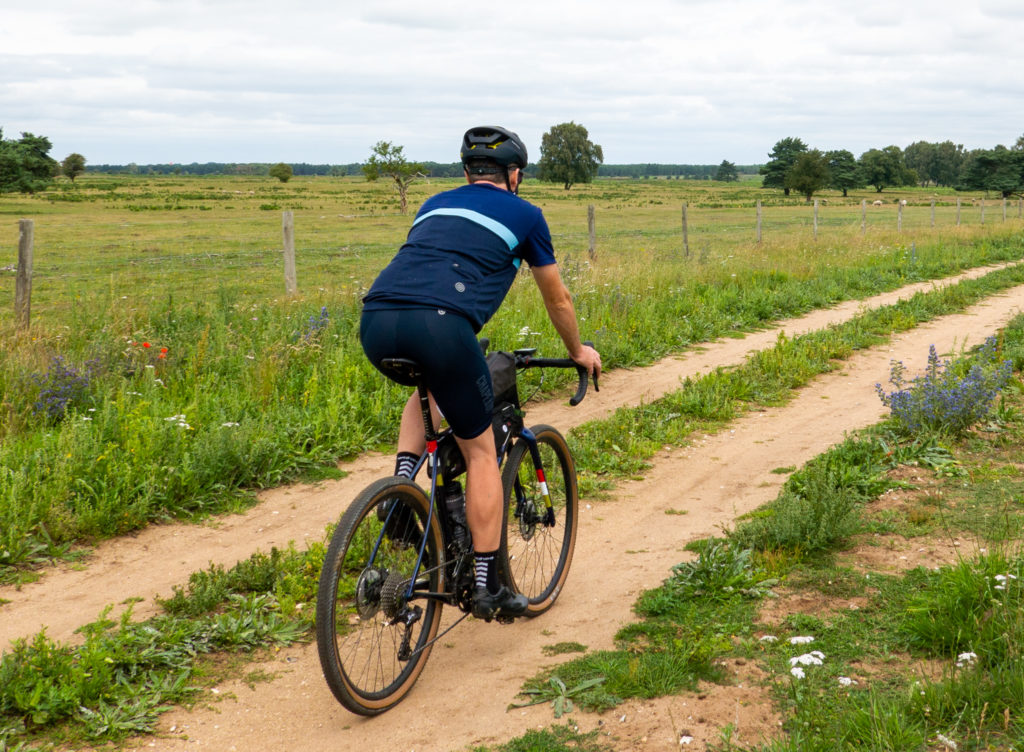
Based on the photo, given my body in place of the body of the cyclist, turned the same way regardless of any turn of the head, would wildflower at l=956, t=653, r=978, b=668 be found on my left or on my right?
on my right

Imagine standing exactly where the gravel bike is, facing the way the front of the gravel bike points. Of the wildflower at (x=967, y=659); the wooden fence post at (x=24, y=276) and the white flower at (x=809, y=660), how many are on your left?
1

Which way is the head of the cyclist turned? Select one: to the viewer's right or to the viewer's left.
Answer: to the viewer's right

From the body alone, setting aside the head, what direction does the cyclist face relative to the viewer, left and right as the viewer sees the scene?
facing away from the viewer and to the right of the viewer

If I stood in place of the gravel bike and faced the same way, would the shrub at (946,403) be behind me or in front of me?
in front

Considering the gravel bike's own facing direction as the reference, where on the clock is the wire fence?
The wire fence is roughly at 10 o'clock from the gravel bike.

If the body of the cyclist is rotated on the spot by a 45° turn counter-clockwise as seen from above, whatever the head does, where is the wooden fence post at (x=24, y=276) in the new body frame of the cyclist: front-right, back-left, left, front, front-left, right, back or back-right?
front-left

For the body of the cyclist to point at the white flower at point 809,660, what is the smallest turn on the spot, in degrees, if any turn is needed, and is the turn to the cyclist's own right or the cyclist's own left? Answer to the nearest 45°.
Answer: approximately 90° to the cyclist's own right

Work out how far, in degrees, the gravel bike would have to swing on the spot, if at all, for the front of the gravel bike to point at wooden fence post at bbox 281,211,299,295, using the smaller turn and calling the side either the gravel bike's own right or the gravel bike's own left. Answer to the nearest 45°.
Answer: approximately 45° to the gravel bike's own left

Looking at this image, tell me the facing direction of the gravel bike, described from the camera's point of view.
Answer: facing away from the viewer and to the right of the viewer

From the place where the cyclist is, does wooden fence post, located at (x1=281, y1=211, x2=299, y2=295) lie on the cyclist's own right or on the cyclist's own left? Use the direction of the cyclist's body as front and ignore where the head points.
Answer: on the cyclist's own left
